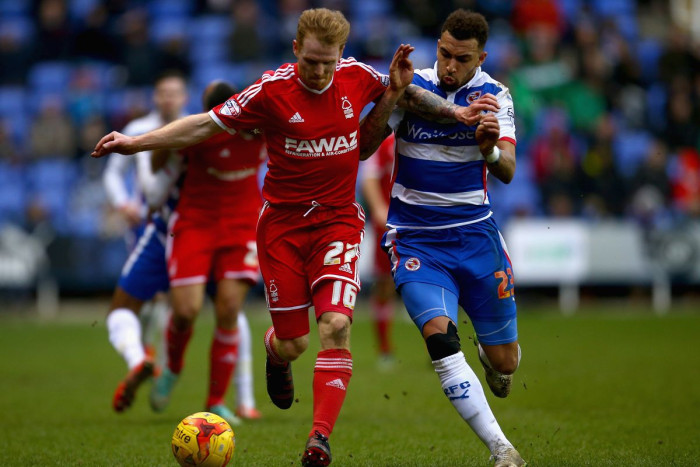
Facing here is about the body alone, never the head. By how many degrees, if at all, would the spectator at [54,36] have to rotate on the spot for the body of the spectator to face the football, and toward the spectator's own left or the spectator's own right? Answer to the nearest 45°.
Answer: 0° — they already face it

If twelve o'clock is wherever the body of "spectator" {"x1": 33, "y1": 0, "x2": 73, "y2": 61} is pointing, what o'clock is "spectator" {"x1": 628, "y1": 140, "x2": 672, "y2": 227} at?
"spectator" {"x1": 628, "y1": 140, "x2": 672, "y2": 227} is roughly at 10 o'clock from "spectator" {"x1": 33, "y1": 0, "x2": 73, "y2": 61}.

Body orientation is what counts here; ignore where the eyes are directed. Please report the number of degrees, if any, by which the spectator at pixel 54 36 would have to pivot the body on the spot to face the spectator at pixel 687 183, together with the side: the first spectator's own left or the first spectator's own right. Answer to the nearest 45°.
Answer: approximately 45° to the first spectator's own left

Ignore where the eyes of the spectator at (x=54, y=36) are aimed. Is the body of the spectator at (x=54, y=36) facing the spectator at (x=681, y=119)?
no

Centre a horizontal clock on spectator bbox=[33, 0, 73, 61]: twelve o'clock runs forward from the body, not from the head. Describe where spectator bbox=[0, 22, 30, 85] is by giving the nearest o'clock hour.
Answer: spectator bbox=[0, 22, 30, 85] is roughly at 2 o'clock from spectator bbox=[33, 0, 73, 61].

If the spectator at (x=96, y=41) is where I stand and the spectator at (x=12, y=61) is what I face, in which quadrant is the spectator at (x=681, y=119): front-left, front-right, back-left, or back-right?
back-left

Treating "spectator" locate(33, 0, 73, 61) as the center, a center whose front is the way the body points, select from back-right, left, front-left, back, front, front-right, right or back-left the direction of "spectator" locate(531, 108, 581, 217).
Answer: front-left

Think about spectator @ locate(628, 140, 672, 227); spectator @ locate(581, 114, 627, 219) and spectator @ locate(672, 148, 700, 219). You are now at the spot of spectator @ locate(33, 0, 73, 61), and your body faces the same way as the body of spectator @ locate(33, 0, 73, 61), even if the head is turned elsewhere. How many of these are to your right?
0

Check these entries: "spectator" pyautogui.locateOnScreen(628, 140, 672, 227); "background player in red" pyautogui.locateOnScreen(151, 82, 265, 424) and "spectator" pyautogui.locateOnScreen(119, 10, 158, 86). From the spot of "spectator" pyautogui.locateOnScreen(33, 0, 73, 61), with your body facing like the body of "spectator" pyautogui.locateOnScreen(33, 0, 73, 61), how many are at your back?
0

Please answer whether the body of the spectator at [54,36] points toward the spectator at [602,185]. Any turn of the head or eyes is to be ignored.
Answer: no

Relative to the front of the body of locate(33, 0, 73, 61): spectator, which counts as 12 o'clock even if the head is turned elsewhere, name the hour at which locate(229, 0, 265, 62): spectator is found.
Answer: locate(229, 0, 265, 62): spectator is roughly at 10 o'clock from locate(33, 0, 73, 61): spectator.

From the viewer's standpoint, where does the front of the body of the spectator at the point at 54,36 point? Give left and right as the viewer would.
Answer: facing the viewer

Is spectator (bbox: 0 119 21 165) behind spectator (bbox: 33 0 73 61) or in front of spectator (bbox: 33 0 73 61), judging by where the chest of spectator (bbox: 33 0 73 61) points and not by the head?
in front

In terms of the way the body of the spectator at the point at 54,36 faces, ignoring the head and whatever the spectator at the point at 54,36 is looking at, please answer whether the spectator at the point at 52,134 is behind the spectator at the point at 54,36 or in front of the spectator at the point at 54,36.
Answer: in front

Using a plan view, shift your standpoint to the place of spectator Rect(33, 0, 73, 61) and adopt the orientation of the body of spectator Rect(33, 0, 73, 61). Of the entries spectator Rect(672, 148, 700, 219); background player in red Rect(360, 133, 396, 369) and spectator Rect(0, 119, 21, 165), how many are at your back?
0
